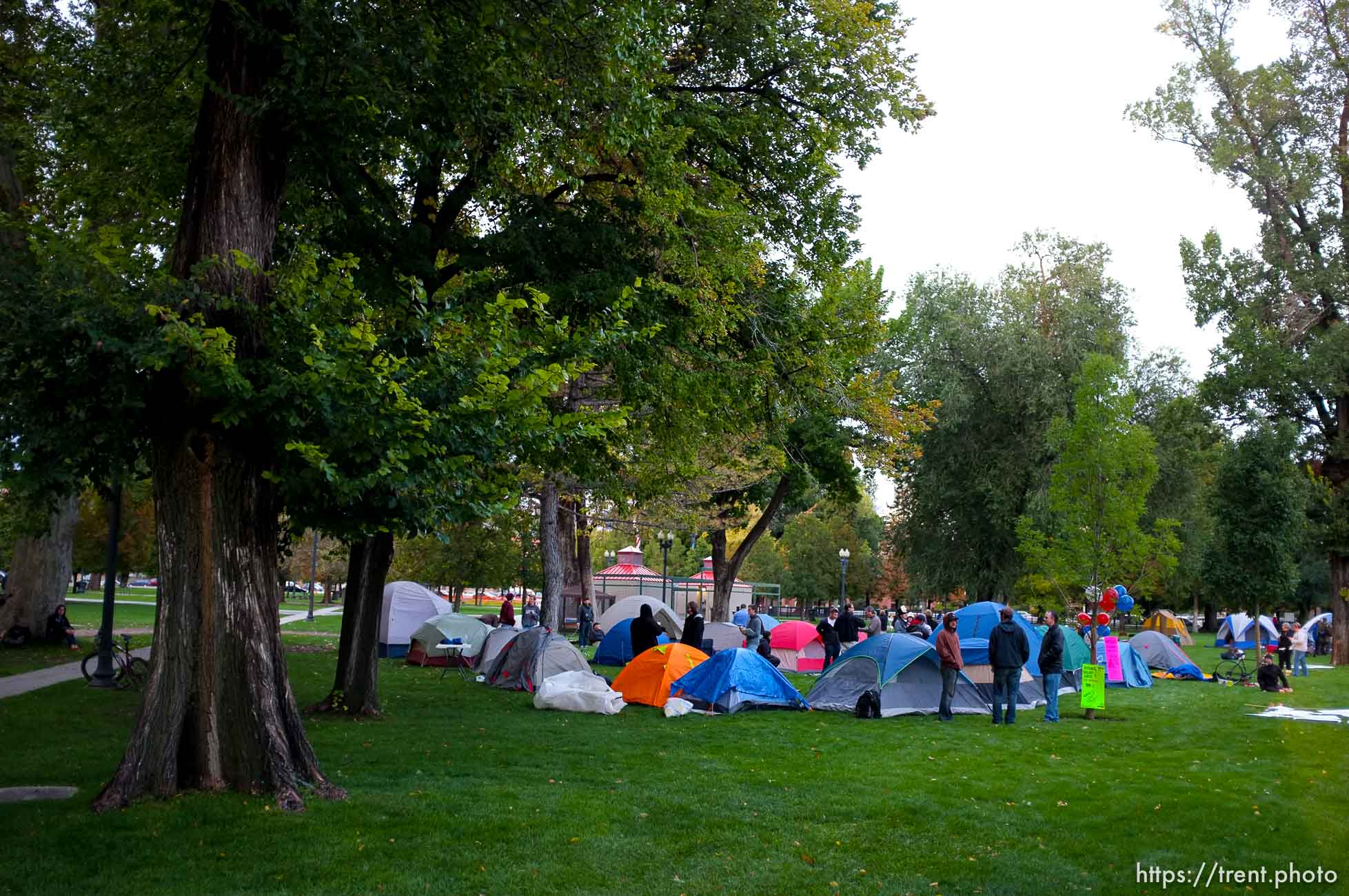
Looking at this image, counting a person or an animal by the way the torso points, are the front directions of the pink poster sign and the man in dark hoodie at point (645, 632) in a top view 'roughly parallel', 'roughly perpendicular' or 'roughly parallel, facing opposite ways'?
roughly parallel, facing opposite ways

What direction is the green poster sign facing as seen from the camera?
toward the camera

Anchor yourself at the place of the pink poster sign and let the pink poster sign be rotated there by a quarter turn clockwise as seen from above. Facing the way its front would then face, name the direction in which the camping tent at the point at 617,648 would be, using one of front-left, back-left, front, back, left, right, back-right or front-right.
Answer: front

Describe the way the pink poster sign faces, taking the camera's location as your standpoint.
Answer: facing the viewer

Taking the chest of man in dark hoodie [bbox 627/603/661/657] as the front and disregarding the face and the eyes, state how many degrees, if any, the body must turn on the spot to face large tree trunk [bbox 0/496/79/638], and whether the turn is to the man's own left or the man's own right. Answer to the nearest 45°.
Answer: approximately 90° to the man's own left

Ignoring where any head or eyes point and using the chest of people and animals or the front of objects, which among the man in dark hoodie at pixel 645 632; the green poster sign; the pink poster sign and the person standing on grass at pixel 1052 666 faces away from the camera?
the man in dark hoodie

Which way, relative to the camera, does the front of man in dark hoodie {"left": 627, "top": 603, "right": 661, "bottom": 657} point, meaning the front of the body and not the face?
away from the camera

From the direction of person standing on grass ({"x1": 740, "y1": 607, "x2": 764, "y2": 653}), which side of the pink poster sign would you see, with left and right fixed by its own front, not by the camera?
right

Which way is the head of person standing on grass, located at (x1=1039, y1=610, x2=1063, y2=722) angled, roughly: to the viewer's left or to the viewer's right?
to the viewer's left

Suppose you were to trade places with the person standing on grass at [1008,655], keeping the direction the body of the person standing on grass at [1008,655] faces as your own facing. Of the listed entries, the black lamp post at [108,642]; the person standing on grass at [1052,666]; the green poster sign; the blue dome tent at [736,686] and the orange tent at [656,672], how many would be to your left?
3

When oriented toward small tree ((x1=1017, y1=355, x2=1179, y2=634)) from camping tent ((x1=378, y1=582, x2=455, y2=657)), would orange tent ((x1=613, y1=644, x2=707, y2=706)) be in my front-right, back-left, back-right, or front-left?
front-right
